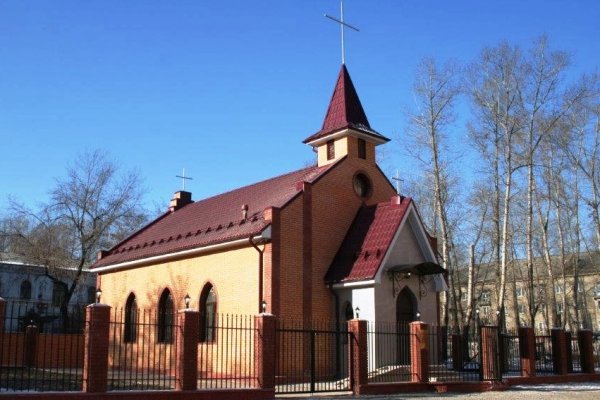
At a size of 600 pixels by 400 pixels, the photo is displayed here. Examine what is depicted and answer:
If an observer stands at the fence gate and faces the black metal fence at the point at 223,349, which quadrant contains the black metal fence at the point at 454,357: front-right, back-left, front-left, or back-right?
back-right

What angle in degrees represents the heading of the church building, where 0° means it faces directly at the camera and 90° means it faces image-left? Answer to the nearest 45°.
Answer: approximately 315°

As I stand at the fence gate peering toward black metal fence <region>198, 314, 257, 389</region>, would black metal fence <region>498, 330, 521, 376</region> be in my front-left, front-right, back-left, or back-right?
back-right
